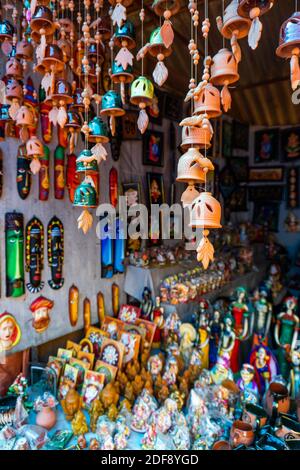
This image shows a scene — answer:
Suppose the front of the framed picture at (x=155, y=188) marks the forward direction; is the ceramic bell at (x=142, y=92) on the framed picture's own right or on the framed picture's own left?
on the framed picture's own right

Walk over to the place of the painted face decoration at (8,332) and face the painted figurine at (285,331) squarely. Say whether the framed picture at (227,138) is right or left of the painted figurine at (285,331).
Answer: left

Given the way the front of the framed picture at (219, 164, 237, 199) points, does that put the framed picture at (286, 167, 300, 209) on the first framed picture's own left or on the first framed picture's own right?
on the first framed picture's own left

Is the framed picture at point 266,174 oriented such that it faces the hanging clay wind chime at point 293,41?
yes

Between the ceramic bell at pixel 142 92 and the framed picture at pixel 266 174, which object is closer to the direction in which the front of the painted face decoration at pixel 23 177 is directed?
the ceramic bell

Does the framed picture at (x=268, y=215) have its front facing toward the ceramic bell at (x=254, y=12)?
yes
